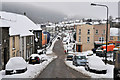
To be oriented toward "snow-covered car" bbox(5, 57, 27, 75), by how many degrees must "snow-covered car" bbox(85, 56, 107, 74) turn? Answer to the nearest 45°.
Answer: approximately 135° to its right

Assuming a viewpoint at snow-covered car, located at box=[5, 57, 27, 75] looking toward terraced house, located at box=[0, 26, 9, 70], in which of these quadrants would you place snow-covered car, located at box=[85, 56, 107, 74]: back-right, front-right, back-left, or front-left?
back-right

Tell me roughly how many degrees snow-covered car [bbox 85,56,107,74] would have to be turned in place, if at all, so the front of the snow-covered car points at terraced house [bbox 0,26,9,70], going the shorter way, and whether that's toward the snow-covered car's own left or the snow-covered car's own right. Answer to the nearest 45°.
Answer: approximately 135° to the snow-covered car's own right

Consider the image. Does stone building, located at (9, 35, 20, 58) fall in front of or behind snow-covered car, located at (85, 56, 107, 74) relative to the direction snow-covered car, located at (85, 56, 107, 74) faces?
behind

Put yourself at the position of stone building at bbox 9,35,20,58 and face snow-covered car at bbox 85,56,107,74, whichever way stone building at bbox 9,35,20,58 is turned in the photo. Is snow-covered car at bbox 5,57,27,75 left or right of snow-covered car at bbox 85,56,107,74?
right

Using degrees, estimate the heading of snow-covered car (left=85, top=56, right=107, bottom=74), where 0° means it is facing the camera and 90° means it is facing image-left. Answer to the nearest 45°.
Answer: approximately 315°
